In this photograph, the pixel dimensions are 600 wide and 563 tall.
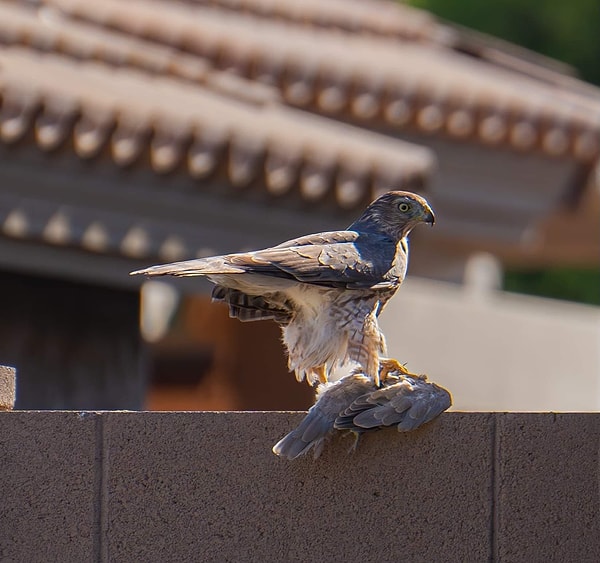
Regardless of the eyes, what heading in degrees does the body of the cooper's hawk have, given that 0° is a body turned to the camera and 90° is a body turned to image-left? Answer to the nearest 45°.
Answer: approximately 270°
